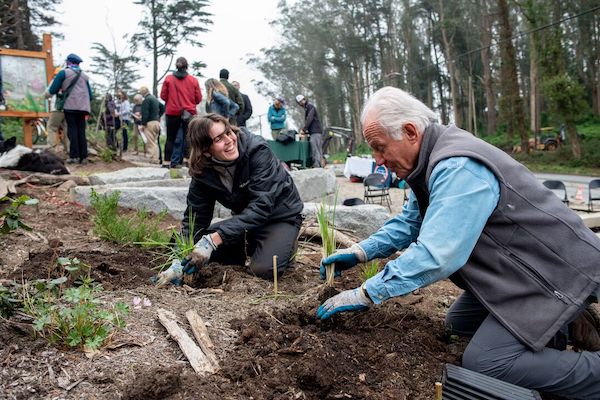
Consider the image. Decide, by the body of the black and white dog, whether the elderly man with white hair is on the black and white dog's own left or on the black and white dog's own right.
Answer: on the black and white dog's own left

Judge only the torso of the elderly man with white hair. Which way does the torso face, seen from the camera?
to the viewer's left

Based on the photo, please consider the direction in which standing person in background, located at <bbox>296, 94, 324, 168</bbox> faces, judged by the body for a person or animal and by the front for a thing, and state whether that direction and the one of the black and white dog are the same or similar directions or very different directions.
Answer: same or similar directions

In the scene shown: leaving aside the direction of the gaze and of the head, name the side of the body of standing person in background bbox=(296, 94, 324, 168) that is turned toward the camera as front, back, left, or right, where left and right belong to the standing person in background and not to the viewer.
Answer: left

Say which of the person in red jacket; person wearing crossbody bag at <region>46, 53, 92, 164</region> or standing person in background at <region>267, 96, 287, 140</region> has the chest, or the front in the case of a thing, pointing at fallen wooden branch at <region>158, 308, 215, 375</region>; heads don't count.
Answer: the standing person in background

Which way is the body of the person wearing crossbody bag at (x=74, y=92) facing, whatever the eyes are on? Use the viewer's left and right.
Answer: facing away from the viewer and to the left of the viewer

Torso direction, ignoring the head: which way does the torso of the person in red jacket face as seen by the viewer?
away from the camera

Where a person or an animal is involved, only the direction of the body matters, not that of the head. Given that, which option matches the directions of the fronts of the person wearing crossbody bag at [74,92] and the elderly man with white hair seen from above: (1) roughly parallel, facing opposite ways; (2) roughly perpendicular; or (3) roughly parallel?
roughly parallel

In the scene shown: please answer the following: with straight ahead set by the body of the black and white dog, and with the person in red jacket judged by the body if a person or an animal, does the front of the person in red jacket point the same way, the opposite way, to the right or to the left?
to the right

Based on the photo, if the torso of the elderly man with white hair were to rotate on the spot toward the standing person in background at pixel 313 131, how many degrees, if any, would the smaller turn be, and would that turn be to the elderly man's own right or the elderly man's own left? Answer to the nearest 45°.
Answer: approximately 90° to the elderly man's own right

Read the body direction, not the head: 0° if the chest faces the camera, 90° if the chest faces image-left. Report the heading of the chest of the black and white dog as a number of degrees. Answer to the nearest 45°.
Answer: approximately 90°

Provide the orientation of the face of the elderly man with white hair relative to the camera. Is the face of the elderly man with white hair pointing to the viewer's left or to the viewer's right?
to the viewer's left

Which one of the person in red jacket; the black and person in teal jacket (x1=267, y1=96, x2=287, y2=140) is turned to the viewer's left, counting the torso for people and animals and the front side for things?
the black and white dog
